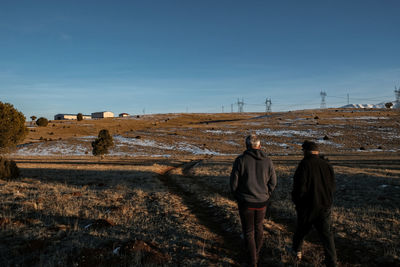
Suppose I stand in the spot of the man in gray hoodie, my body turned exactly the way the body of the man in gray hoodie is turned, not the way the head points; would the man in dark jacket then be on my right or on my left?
on my right

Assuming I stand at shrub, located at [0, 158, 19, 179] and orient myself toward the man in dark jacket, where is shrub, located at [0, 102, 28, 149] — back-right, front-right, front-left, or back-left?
back-left

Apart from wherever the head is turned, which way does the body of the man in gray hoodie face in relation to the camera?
away from the camera

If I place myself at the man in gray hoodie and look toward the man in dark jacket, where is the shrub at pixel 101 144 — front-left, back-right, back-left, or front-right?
back-left

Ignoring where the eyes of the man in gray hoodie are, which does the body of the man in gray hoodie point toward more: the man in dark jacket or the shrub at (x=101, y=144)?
the shrub

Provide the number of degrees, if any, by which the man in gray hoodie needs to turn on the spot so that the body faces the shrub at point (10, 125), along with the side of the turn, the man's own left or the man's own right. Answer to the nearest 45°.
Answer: approximately 45° to the man's own left

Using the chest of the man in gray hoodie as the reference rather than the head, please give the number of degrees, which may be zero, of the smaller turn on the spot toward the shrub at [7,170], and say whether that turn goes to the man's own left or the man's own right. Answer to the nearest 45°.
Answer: approximately 45° to the man's own left
